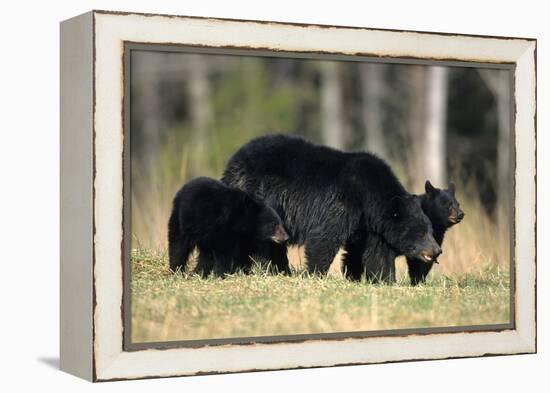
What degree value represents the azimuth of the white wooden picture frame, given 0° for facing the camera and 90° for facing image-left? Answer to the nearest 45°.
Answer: approximately 315°
